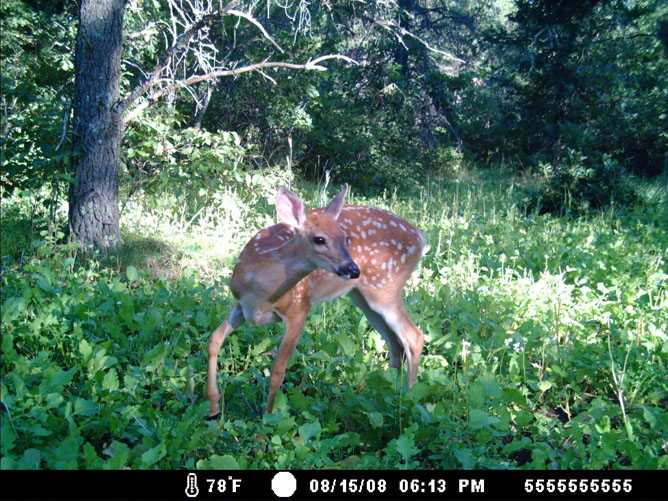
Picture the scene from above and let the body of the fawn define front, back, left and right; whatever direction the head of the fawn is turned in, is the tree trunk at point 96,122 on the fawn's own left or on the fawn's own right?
on the fawn's own right

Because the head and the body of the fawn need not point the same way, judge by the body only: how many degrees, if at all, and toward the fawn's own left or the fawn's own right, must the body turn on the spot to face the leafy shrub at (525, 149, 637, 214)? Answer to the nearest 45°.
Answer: approximately 180°

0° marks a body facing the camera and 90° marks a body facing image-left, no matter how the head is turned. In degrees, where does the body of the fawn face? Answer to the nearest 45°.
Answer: approximately 45°
